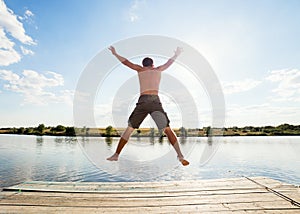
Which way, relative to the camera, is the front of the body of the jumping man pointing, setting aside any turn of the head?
away from the camera
